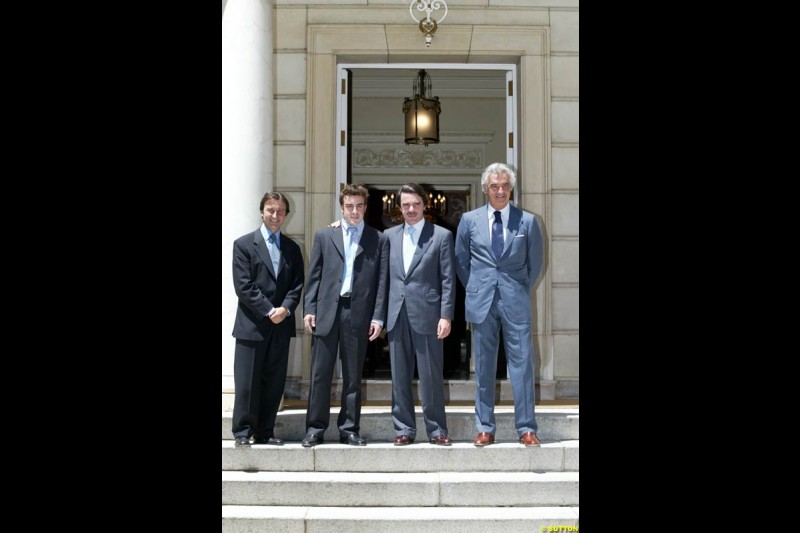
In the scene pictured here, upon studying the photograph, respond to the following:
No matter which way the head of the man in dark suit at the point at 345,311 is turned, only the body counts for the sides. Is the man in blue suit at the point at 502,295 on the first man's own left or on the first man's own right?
on the first man's own left

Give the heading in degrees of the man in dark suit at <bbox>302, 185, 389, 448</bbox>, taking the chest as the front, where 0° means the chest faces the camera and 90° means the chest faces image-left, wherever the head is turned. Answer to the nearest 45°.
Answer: approximately 0°

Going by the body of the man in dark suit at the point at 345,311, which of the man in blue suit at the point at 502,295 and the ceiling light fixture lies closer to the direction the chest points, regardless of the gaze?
the man in blue suit

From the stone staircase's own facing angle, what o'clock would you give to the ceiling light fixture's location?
The ceiling light fixture is roughly at 6 o'clock from the stone staircase.

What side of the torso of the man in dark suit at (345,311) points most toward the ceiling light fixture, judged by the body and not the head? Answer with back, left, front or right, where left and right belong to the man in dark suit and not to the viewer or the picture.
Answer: back

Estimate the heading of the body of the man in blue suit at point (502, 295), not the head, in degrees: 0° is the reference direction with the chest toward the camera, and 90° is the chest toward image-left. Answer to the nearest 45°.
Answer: approximately 0°
